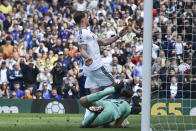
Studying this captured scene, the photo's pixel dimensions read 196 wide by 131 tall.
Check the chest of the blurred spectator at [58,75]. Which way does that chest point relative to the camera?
toward the camera

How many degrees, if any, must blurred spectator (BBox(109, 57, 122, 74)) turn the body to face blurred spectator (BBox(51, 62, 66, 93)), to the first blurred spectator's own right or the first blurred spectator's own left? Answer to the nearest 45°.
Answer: approximately 90° to the first blurred spectator's own right

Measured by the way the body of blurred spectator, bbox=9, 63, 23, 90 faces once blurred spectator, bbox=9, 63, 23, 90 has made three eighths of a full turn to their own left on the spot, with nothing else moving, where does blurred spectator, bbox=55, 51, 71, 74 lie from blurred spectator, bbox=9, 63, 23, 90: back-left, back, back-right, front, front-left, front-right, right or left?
front-right

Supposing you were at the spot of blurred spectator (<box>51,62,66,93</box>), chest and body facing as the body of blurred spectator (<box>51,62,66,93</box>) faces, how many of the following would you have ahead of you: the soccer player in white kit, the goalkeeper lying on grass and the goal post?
3

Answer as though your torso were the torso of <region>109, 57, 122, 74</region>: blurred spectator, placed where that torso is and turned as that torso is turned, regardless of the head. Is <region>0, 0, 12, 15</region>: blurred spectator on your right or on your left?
on your right

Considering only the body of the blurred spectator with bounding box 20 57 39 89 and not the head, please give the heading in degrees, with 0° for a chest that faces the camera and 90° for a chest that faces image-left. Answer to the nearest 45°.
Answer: approximately 0°

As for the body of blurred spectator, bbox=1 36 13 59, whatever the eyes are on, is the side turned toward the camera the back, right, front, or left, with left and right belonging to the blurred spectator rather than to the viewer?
front

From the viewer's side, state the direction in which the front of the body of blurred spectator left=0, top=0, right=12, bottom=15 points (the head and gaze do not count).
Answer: toward the camera
